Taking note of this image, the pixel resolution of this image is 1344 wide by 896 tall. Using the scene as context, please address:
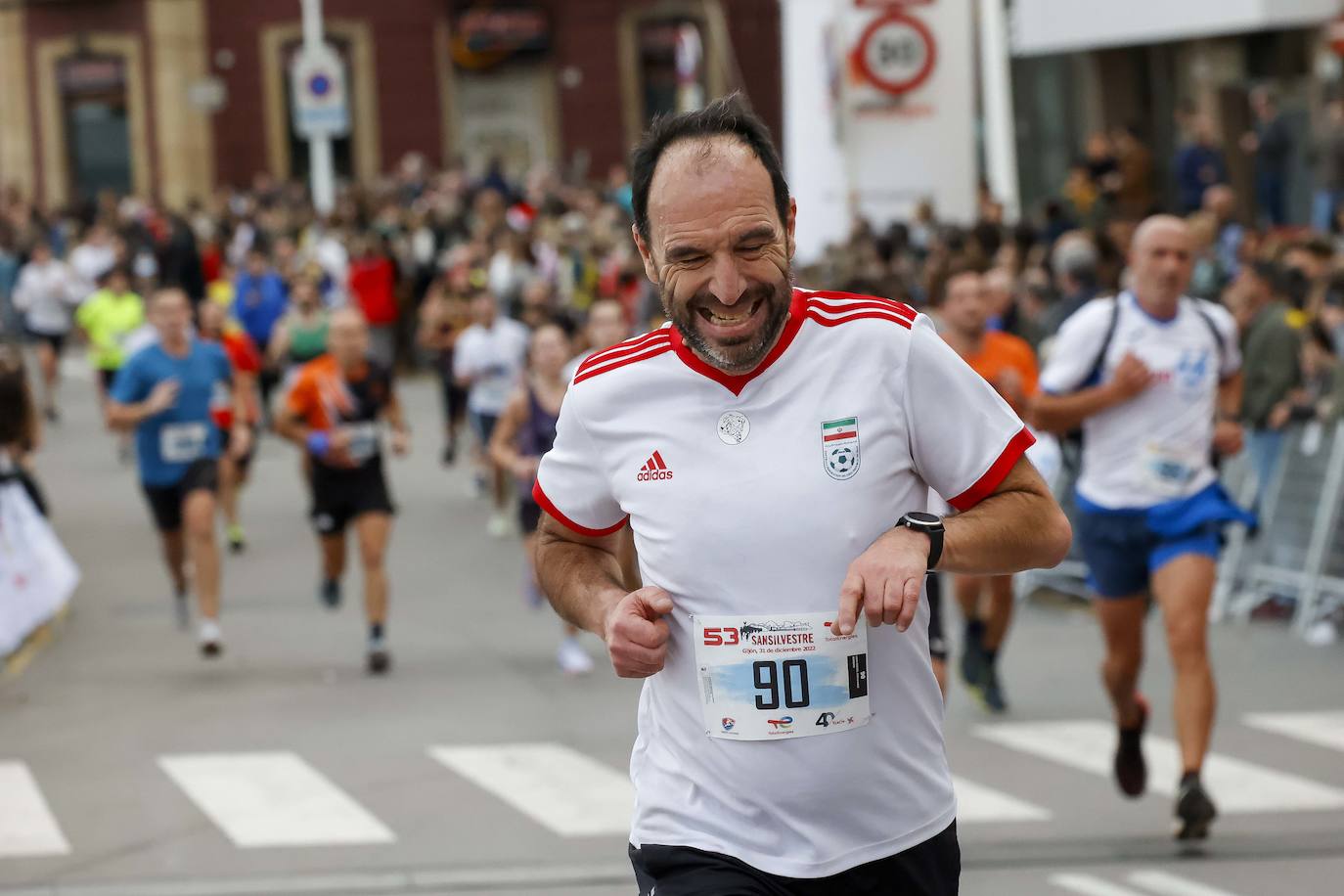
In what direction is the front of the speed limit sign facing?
toward the camera

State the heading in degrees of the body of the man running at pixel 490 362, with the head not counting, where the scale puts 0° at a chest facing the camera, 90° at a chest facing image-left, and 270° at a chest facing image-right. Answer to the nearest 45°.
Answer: approximately 0°

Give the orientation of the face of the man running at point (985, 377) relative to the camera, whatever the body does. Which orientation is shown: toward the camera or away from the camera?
toward the camera

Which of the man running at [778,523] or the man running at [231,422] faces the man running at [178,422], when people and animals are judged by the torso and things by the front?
the man running at [231,422]

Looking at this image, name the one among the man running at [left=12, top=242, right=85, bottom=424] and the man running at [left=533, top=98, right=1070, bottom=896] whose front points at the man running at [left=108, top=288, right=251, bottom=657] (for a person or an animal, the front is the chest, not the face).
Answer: the man running at [left=12, top=242, right=85, bottom=424]

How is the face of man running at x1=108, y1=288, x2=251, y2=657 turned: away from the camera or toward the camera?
toward the camera

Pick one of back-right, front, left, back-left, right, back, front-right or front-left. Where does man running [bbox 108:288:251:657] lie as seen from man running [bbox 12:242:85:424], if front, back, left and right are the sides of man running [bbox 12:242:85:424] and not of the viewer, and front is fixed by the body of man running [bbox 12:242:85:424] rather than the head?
front

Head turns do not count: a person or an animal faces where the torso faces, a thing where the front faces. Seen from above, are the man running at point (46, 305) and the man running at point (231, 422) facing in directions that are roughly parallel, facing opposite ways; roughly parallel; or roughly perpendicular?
roughly parallel

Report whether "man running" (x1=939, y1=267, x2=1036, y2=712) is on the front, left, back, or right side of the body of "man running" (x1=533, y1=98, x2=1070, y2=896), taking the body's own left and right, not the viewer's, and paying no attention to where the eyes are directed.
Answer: back

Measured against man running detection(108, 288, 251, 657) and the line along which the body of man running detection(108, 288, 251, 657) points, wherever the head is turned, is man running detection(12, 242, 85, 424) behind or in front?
behind

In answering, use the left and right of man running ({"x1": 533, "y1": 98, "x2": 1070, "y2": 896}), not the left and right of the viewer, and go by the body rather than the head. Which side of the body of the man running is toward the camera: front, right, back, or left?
front

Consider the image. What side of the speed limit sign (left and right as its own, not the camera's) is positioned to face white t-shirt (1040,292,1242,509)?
front

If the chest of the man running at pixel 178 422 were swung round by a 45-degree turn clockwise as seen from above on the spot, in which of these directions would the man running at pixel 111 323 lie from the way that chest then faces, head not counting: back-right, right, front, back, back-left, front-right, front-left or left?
back-right

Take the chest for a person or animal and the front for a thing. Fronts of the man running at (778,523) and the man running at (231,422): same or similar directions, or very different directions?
same or similar directions

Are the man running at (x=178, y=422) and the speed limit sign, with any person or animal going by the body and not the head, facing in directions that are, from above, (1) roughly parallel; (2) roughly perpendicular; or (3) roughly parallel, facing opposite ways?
roughly parallel

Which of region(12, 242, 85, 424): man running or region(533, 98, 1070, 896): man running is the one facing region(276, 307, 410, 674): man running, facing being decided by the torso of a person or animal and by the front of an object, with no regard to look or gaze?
region(12, 242, 85, 424): man running

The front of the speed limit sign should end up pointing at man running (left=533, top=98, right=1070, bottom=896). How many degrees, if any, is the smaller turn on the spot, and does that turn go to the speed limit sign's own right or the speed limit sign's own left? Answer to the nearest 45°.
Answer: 0° — it already faces them
